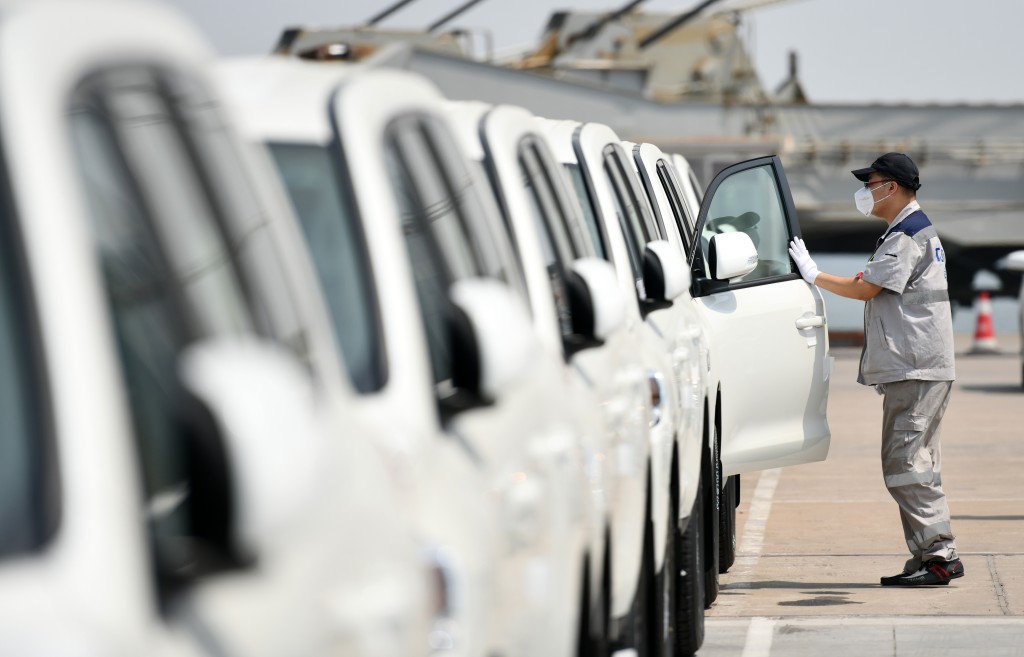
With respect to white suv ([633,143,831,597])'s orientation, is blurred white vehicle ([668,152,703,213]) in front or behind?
behind

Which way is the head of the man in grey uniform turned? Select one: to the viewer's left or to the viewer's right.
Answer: to the viewer's left

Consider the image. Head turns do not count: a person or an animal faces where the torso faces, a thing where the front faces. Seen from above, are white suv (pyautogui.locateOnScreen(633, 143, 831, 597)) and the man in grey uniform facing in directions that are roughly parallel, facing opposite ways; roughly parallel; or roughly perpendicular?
roughly perpendicular

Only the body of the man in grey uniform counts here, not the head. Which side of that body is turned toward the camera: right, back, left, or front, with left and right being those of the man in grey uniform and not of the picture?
left

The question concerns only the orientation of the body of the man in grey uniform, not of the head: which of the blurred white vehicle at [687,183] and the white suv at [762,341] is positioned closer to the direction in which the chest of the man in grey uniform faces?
the white suv

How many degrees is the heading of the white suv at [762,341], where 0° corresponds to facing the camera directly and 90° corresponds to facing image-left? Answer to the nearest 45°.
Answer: approximately 0°

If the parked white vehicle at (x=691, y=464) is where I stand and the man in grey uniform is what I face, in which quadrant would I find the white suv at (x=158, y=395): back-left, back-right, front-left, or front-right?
back-right

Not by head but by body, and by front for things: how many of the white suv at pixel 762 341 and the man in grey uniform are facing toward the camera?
1

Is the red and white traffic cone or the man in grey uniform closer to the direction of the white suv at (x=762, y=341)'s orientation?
the man in grey uniform

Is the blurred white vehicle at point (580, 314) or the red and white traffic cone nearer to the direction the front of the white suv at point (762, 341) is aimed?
the blurred white vehicle

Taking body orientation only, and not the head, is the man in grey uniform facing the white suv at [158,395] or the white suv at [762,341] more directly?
the white suv at [762,341]
